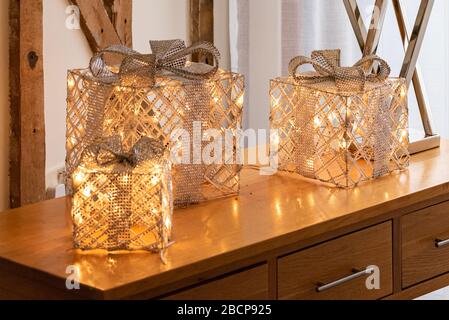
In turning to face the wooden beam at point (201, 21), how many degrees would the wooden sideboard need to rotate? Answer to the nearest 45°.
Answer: approximately 135° to its left

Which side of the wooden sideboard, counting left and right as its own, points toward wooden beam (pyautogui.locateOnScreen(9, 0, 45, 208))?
back

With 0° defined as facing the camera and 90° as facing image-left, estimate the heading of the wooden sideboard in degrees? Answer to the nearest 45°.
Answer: approximately 315°

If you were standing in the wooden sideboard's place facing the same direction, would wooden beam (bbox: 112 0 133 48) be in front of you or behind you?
behind
